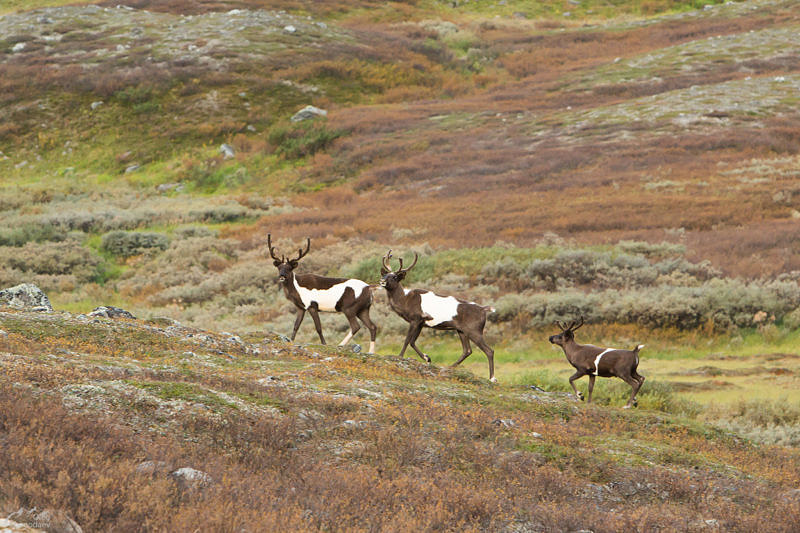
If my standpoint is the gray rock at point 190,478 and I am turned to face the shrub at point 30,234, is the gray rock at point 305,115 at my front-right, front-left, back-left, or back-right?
front-right

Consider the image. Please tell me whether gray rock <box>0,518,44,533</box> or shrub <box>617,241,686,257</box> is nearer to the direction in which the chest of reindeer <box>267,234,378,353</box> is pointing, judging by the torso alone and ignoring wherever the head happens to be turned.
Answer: the gray rock

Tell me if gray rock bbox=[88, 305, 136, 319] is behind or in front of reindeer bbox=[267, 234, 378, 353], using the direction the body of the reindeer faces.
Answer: in front

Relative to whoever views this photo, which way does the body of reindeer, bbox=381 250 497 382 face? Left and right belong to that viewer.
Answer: facing to the left of the viewer

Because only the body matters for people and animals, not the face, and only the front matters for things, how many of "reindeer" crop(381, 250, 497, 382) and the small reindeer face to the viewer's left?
2

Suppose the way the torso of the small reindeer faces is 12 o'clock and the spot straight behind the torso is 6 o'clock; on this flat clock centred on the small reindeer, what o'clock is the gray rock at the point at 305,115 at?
The gray rock is roughly at 2 o'clock from the small reindeer.

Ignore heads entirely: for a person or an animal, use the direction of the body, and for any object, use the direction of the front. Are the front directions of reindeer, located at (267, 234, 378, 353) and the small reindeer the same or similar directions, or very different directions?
same or similar directions

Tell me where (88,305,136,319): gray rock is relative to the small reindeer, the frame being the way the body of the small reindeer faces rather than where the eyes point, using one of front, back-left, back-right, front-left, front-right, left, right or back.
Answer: front

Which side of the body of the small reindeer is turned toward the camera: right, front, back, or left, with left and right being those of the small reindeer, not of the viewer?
left

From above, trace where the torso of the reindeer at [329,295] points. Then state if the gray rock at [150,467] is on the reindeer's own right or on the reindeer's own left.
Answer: on the reindeer's own left

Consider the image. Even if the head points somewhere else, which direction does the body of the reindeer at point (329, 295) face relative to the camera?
to the viewer's left

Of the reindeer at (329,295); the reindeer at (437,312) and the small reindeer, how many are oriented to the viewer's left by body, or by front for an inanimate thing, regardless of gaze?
3

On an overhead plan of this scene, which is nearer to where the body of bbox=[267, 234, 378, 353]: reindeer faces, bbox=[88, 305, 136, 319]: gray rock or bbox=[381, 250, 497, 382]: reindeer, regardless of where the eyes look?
the gray rock

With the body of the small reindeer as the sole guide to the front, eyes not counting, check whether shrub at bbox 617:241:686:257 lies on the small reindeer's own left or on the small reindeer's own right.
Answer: on the small reindeer's own right

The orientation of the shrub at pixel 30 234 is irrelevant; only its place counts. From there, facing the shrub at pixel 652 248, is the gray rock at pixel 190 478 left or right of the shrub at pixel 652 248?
right

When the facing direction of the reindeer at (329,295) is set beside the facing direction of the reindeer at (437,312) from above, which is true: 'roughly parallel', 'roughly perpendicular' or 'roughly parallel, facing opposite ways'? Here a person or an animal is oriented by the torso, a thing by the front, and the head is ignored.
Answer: roughly parallel

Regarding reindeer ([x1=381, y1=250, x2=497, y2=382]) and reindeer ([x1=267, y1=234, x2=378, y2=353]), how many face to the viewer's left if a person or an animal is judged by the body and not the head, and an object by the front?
2

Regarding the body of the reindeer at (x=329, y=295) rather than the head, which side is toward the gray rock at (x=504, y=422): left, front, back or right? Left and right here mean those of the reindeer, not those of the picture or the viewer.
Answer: left
